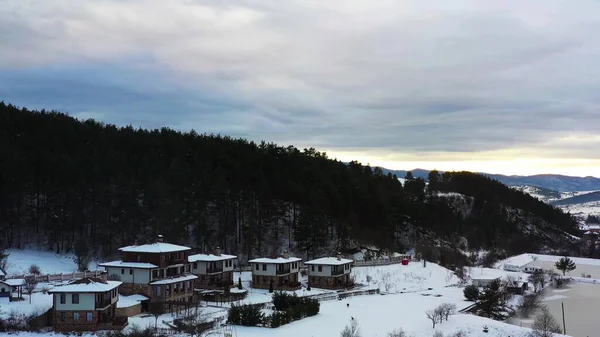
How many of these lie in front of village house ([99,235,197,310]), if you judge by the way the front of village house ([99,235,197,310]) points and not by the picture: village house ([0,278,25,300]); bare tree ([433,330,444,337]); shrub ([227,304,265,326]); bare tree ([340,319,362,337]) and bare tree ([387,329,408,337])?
4

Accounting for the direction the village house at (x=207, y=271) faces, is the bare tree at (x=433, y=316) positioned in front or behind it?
in front

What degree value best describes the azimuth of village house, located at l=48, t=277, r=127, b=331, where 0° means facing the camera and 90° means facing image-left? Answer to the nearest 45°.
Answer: approximately 315°

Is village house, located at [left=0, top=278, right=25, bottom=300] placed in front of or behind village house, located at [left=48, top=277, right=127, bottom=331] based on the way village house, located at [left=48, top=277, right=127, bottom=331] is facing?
behind

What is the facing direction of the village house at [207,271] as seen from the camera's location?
facing the viewer and to the right of the viewer

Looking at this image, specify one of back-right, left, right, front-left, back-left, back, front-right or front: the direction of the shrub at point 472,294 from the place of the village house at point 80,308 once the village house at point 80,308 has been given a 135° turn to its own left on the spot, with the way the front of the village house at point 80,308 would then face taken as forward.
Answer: right

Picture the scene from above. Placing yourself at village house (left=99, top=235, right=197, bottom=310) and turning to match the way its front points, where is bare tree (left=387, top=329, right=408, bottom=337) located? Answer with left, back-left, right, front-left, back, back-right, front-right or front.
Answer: front

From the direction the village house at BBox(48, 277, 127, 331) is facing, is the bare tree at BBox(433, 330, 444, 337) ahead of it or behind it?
ahead

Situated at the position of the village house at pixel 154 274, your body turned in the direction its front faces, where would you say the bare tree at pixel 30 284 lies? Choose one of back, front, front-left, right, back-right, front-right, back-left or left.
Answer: back-right
